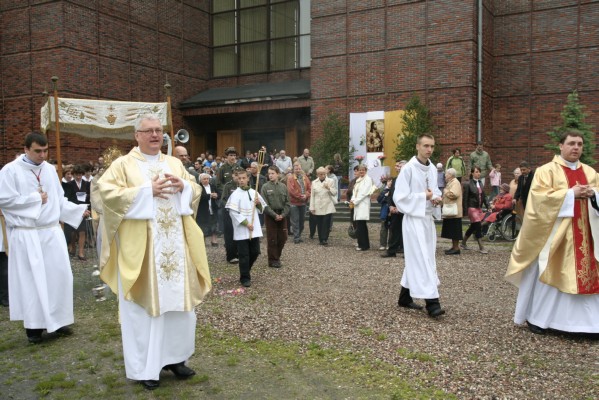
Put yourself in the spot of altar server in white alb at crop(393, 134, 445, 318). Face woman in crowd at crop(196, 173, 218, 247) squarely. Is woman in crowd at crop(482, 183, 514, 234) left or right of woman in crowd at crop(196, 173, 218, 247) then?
right

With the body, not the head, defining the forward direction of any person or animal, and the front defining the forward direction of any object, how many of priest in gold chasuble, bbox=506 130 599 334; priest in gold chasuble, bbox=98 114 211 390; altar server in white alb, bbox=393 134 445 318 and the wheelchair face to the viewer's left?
1

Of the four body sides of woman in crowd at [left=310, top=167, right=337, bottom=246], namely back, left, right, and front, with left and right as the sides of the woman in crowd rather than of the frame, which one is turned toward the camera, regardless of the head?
front

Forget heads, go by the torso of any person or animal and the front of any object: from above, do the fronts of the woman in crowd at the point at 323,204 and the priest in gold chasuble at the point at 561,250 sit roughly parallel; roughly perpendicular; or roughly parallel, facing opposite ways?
roughly parallel

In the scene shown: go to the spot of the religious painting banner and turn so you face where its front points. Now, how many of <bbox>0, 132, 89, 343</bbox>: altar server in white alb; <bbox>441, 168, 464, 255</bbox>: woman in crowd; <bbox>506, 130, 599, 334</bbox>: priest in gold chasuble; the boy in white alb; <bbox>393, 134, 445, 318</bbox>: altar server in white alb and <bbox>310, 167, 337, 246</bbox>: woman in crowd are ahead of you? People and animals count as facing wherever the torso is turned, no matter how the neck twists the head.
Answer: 6

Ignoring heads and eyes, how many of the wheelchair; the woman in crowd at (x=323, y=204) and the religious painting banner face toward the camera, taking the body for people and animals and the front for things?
2

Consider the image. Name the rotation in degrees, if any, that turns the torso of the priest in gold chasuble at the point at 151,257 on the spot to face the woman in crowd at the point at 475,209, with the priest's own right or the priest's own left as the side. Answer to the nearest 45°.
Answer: approximately 90° to the priest's own left

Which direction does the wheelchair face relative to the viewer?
to the viewer's left

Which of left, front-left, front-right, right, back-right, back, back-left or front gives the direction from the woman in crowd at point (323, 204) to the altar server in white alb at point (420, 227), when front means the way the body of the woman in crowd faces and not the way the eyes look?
front

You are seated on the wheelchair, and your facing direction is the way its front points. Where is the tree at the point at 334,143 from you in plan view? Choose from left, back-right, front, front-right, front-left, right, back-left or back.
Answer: front-right

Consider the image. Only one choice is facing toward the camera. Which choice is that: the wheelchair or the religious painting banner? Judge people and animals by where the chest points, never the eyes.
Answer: the religious painting banner

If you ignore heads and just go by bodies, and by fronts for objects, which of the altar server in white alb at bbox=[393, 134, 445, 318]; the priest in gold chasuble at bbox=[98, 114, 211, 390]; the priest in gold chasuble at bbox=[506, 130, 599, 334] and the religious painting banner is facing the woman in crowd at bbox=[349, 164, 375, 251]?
the religious painting banner

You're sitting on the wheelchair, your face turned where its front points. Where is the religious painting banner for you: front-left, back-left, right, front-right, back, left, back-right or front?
front-right
